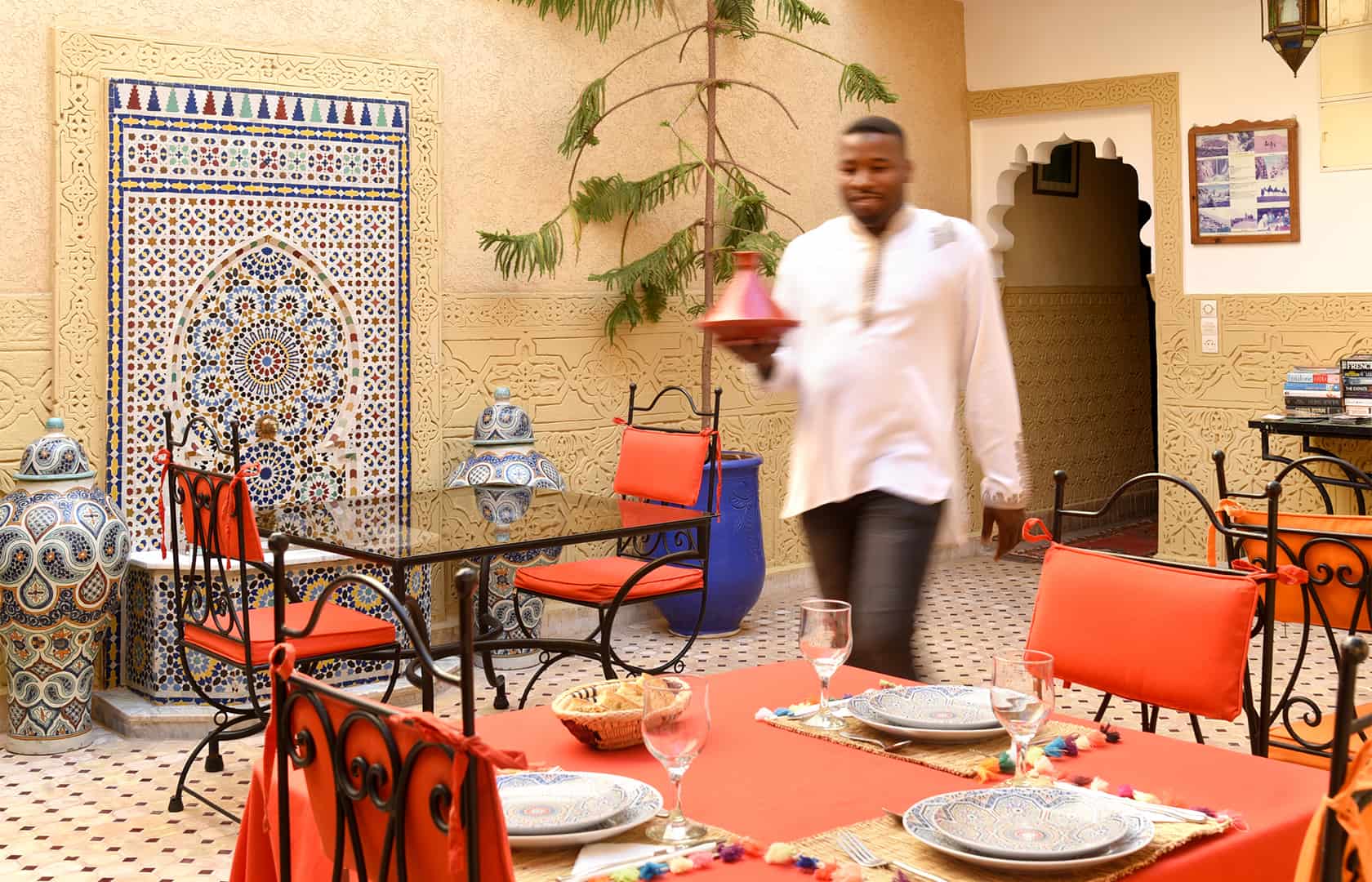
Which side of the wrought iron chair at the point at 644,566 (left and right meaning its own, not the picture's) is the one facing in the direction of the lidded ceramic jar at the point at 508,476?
right

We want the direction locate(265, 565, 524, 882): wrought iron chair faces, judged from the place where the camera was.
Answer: facing away from the viewer and to the right of the viewer

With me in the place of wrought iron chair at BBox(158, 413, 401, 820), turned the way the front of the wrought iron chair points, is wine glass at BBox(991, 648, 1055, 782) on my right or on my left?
on my right

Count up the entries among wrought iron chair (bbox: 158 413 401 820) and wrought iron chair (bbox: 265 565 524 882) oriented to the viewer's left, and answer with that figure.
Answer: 0

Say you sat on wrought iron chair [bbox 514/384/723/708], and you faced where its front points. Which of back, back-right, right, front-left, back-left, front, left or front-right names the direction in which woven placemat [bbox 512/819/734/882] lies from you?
front-left

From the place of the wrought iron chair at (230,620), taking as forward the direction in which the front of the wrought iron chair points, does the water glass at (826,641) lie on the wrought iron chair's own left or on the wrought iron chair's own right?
on the wrought iron chair's own right

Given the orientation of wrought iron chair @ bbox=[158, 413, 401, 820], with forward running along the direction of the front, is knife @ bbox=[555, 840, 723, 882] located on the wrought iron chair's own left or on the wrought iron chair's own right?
on the wrought iron chair's own right

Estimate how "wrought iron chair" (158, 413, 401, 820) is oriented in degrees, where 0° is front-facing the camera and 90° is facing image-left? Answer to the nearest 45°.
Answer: approximately 225°

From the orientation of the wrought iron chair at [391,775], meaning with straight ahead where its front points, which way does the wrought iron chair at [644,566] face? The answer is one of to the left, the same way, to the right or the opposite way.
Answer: the opposite way

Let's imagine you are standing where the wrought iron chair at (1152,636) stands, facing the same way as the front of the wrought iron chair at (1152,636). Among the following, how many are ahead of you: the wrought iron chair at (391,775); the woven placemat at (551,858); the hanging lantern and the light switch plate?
2

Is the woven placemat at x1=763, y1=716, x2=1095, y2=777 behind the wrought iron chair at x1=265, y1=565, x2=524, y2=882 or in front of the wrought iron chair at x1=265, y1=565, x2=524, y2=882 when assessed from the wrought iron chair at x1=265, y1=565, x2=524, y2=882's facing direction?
in front
